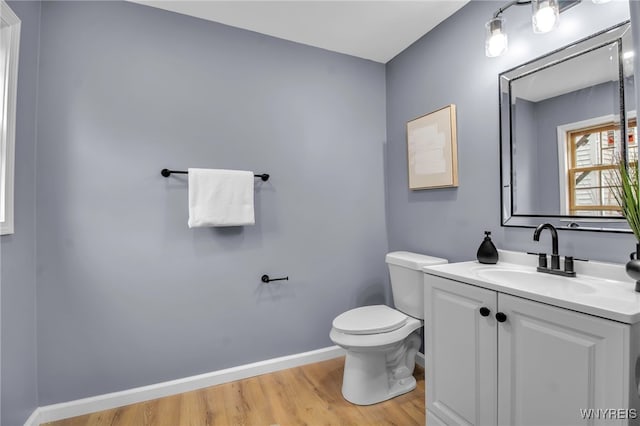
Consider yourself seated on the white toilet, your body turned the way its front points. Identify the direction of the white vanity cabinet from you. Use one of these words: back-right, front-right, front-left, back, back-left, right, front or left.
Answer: left

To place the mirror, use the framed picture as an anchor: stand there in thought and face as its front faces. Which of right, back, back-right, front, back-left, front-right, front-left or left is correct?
left

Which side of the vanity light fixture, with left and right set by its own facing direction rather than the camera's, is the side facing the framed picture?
right

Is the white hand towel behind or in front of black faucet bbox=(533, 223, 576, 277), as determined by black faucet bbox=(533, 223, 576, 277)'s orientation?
in front

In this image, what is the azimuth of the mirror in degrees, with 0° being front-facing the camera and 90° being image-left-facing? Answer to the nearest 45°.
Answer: approximately 45°

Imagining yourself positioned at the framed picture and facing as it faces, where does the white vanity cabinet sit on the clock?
The white vanity cabinet is roughly at 10 o'clock from the framed picture.
